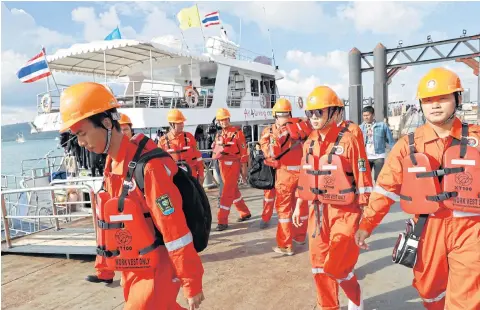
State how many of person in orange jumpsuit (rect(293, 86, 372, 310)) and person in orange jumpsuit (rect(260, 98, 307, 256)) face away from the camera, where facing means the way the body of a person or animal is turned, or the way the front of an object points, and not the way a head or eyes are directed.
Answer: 0

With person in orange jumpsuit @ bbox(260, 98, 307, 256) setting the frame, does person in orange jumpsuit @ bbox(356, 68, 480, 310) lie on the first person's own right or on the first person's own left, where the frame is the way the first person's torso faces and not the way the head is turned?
on the first person's own left

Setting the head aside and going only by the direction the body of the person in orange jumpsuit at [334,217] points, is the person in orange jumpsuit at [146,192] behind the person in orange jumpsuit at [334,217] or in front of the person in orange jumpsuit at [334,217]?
in front

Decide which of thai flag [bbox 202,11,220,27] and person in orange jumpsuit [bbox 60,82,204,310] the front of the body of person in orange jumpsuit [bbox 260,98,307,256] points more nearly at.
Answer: the person in orange jumpsuit

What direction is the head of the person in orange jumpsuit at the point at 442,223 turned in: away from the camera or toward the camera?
toward the camera

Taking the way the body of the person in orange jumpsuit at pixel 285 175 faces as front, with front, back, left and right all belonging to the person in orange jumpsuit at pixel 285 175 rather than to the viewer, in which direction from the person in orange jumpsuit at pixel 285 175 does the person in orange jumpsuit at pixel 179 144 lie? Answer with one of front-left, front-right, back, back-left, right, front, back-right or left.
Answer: right

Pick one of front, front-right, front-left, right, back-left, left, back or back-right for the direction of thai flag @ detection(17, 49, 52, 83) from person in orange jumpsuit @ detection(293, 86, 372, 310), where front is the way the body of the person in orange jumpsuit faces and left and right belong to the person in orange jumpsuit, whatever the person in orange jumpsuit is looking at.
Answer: right

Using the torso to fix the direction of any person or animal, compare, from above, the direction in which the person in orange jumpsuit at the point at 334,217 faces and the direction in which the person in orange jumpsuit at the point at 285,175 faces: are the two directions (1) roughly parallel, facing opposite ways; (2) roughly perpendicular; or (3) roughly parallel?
roughly parallel

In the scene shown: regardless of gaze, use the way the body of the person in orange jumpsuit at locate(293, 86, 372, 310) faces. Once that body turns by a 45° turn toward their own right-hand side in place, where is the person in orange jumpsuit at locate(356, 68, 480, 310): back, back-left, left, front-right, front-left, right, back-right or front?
back-left

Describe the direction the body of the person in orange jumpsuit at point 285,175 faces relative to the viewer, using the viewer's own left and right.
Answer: facing the viewer and to the left of the viewer
